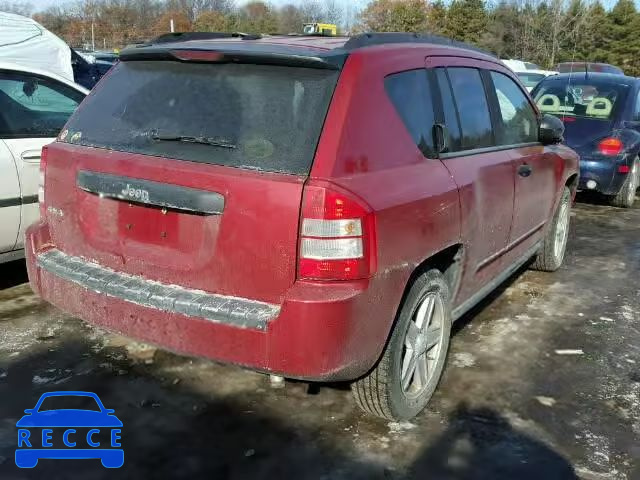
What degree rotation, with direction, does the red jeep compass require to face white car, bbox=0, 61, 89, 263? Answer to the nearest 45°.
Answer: approximately 90° to its left

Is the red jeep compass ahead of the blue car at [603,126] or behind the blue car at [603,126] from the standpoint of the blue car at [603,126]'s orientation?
behind

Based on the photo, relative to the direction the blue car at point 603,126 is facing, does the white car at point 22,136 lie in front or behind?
behind

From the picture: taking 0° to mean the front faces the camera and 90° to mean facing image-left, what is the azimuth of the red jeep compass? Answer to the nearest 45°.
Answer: approximately 225°

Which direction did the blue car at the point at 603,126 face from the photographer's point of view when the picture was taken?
facing away from the viewer and to the right of the viewer

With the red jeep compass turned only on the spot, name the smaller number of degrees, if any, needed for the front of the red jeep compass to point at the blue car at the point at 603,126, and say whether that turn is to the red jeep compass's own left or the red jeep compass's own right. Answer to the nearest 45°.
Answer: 0° — it already faces it

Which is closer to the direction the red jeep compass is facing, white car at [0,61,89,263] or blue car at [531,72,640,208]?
the blue car
